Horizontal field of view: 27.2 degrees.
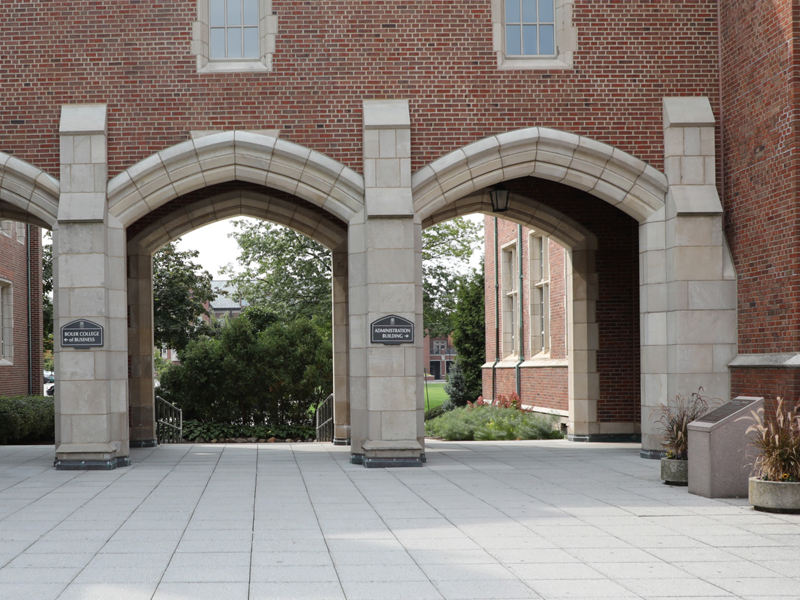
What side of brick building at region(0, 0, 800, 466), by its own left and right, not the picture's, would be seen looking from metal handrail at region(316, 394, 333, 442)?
back

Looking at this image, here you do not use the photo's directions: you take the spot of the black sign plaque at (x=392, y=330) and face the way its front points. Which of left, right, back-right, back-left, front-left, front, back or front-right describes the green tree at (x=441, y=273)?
back

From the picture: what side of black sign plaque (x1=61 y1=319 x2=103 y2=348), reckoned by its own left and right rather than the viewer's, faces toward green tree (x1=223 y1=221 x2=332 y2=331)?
back

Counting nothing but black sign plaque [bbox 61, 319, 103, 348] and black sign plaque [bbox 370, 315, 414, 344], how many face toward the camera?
2

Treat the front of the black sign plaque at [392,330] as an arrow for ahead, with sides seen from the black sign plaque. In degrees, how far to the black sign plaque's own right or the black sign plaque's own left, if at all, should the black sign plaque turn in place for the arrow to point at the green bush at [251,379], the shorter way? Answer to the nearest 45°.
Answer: approximately 180°

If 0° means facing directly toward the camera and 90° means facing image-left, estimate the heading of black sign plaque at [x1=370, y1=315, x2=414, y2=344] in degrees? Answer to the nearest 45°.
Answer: approximately 0°
